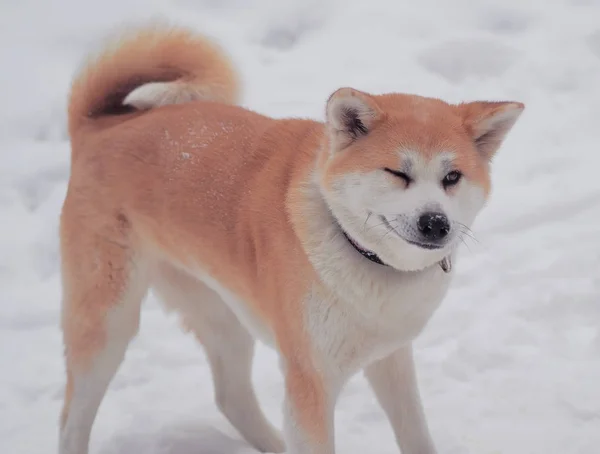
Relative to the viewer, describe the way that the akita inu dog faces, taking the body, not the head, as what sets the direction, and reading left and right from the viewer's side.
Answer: facing the viewer and to the right of the viewer
